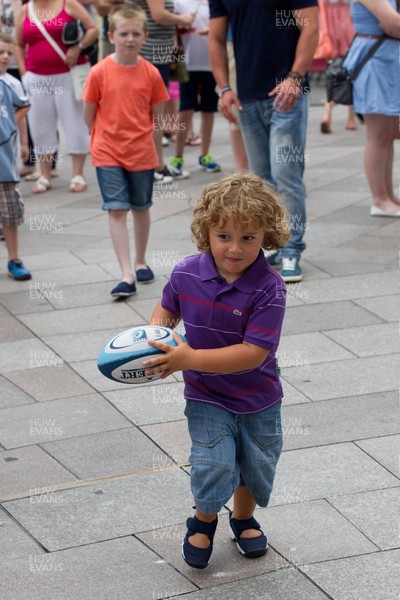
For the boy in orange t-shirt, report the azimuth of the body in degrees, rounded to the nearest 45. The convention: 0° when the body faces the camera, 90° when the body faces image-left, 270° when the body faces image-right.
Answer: approximately 0°

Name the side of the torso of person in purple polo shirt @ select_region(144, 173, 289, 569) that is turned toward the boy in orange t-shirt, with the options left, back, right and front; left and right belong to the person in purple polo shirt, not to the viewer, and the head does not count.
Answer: back

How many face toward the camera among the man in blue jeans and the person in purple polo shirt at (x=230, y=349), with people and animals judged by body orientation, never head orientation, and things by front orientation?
2

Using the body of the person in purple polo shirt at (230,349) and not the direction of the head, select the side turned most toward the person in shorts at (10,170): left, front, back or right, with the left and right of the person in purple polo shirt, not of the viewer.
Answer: back

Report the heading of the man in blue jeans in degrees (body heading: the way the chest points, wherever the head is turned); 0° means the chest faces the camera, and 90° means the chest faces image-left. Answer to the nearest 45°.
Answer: approximately 0°

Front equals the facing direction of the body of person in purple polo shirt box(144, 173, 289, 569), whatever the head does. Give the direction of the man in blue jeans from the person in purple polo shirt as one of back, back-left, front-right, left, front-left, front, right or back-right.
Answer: back

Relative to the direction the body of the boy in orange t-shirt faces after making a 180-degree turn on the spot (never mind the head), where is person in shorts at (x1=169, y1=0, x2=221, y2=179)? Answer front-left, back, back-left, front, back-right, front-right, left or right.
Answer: front

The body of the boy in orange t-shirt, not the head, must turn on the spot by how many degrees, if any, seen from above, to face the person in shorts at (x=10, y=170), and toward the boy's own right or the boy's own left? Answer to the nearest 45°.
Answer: approximately 135° to the boy's own right

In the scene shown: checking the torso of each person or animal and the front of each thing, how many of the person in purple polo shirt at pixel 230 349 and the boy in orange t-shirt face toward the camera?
2

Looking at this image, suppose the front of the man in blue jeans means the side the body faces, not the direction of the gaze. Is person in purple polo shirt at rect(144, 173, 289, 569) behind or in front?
in front

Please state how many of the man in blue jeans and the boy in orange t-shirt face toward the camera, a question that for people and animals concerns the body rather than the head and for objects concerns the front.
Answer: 2
